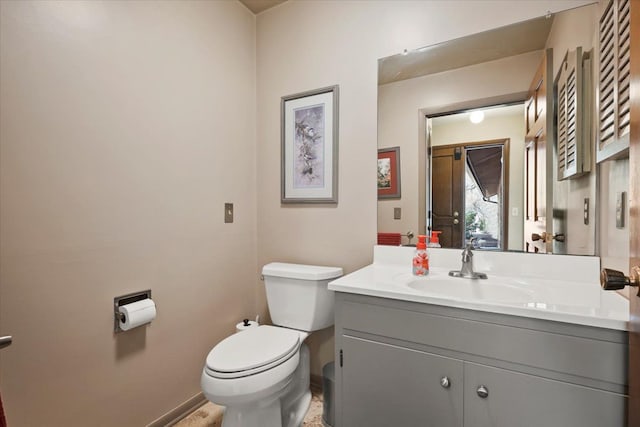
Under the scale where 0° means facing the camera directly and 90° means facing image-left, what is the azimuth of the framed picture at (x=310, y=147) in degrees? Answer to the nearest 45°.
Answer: approximately 45°

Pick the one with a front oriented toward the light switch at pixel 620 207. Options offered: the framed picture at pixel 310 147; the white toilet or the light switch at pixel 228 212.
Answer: the light switch at pixel 228 212

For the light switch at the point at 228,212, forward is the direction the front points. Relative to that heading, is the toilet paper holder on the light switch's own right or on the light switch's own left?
on the light switch's own right

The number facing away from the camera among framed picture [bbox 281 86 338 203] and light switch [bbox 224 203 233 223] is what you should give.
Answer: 0

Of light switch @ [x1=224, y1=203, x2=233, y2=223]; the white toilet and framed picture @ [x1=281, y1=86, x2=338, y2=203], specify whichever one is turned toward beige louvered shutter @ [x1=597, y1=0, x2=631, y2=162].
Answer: the light switch

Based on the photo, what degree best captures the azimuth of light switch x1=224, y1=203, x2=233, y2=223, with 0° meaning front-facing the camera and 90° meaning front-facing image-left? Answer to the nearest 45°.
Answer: approximately 315°

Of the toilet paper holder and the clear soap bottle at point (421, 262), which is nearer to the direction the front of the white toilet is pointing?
the toilet paper holder

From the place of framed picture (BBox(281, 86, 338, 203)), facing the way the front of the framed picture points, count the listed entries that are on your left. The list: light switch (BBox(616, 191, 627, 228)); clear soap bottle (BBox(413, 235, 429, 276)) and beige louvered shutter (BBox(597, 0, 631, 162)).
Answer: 3

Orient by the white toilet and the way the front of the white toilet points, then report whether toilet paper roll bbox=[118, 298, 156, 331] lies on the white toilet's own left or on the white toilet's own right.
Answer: on the white toilet's own right

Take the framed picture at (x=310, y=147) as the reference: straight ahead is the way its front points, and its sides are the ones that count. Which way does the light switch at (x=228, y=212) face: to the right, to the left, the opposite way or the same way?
to the left

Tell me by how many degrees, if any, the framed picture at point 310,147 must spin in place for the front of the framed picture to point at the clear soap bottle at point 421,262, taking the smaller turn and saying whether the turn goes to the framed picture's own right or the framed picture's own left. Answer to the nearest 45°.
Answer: approximately 90° to the framed picture's own left

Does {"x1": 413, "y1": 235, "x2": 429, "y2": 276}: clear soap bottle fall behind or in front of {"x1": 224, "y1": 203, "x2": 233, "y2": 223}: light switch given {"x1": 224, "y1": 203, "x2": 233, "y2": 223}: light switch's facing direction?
in front

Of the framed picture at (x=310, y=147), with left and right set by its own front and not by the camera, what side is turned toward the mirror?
left

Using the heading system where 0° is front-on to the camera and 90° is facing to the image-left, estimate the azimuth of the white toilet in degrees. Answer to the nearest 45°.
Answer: approximately 45°

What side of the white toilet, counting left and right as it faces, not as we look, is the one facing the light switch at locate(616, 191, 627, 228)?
left

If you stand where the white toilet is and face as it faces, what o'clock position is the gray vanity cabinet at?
The gray vanity cabinet is roughly at 9 o'clock from the white toilet.
